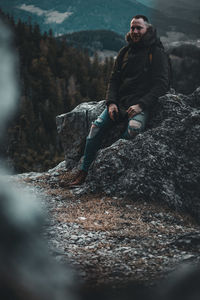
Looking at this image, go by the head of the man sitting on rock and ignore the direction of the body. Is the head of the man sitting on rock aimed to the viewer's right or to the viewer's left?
to the viewer's left

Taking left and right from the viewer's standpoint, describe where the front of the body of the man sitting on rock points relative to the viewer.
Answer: facing the viewer and to the left of the viewer
